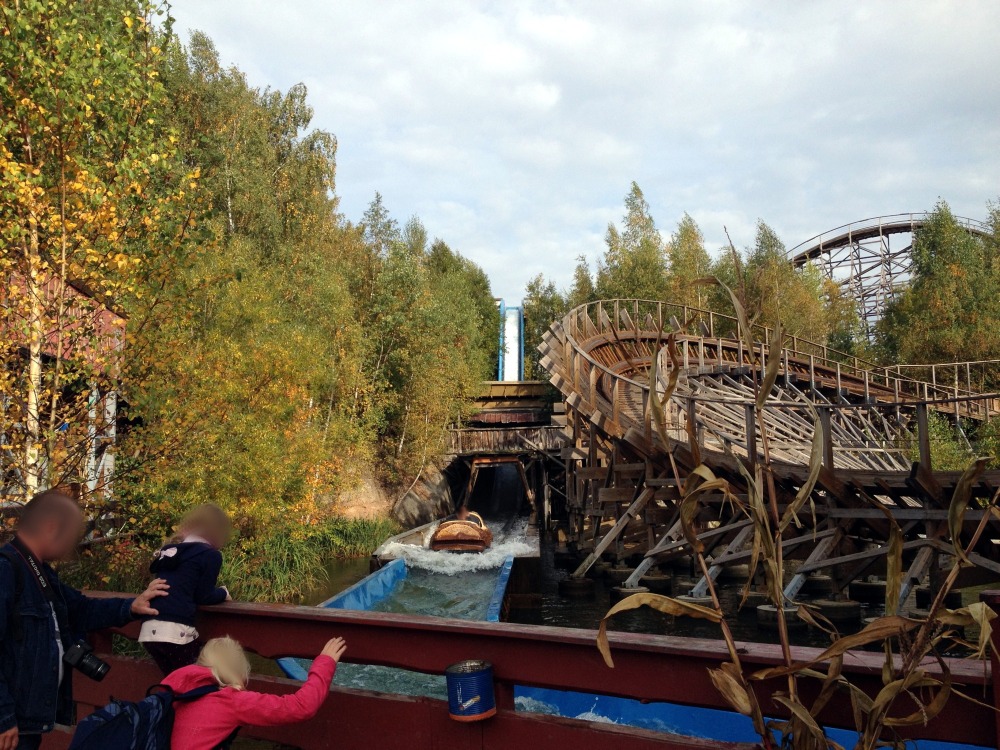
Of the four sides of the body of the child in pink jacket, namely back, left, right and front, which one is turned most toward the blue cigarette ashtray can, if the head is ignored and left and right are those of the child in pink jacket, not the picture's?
right

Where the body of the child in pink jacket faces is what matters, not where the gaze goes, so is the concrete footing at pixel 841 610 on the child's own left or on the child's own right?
on the child's own right

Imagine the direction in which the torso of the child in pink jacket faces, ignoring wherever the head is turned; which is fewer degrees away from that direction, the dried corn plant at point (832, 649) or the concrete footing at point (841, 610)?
the concrete footing

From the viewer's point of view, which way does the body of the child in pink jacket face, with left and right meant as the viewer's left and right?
facing away from the viewer

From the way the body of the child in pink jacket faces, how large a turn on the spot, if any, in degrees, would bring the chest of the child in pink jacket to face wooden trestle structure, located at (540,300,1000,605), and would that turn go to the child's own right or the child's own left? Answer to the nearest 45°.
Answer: approximately 45° to the child's own right

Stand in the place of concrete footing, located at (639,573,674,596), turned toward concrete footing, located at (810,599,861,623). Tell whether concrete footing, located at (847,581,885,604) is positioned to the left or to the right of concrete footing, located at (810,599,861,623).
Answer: left

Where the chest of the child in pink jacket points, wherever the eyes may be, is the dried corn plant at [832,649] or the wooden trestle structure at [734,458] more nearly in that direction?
the wooden trestle structure

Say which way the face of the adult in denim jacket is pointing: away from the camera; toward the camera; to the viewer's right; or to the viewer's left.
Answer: to the viewer's right

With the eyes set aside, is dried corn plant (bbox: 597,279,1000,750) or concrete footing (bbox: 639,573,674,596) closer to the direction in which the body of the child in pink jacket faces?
the concrete footing

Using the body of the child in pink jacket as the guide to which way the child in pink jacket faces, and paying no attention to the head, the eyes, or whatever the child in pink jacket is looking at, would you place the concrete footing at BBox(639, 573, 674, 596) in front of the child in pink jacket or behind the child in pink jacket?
in front
